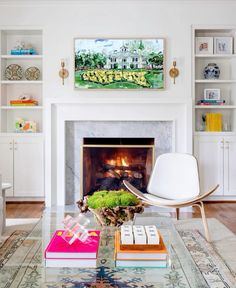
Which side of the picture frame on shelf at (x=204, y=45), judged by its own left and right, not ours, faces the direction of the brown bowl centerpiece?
front

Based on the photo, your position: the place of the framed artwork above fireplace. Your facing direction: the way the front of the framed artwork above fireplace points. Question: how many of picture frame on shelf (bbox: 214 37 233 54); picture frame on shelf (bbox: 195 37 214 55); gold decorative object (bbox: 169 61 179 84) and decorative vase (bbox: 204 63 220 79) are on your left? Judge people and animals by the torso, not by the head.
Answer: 4

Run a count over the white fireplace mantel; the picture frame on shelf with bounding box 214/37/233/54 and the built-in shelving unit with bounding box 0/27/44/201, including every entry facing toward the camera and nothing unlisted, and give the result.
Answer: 3

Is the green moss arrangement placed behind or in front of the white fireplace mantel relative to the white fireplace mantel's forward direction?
in front

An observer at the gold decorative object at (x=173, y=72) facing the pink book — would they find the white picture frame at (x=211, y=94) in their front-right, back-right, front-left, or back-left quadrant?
back-left

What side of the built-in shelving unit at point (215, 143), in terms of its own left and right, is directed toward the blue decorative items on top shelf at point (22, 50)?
right

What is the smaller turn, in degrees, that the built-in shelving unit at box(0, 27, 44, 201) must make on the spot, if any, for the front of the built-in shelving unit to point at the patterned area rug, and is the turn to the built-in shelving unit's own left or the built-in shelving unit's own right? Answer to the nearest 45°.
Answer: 0° — it already faces it

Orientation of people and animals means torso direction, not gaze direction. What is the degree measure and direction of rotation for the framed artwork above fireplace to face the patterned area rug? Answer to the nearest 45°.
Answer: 0° — it already faces it

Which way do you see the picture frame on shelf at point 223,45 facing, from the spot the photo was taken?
facing the viewer

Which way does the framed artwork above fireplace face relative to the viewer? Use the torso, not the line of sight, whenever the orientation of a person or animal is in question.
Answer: toward the camera

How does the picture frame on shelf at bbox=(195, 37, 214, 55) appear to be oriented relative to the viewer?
toward the camera

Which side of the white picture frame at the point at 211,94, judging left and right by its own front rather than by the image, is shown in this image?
front

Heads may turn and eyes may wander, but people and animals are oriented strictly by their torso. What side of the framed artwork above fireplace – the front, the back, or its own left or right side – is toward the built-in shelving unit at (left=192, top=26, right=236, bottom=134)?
left
